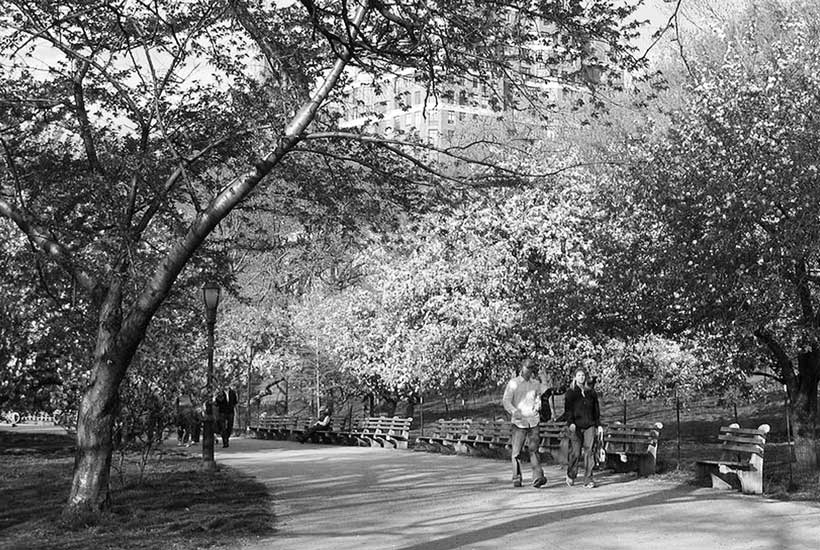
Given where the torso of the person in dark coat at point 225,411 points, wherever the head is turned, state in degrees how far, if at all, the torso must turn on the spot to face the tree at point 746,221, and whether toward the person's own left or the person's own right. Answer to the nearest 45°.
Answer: approximately 45° to the person's own left

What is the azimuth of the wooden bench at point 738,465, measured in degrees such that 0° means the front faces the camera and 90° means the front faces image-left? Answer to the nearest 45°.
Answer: approximately 45°

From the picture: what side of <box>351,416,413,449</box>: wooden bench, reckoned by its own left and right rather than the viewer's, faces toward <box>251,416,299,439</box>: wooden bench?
right

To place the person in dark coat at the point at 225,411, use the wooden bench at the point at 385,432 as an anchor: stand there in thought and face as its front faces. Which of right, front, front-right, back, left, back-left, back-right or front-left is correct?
front-right

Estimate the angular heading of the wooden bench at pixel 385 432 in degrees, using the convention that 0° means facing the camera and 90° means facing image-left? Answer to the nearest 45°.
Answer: approximately 45°

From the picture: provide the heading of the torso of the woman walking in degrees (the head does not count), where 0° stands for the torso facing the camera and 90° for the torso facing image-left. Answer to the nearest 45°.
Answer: approximately 0°

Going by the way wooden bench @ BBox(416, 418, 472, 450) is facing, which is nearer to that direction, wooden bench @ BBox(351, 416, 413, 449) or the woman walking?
the woman walking

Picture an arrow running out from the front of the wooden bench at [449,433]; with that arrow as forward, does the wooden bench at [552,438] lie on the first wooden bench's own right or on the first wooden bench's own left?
on the first wooden bench's own left

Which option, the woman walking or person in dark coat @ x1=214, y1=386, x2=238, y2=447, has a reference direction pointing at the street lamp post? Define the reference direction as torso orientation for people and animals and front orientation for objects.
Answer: the person in dark coat

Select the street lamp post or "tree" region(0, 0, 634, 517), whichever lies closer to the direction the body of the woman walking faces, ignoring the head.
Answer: the tree

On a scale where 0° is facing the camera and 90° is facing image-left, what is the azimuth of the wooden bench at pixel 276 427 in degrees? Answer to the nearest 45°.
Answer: approximately 45°
